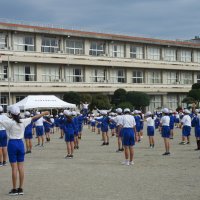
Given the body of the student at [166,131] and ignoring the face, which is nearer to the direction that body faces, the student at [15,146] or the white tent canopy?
the white tent canopy

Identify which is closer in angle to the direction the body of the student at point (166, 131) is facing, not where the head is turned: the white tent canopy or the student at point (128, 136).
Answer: the white tent canopy

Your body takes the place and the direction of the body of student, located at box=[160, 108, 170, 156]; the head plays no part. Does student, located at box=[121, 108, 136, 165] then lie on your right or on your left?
on your left

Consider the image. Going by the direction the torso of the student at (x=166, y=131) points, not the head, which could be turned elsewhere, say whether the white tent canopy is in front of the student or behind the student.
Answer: in front
